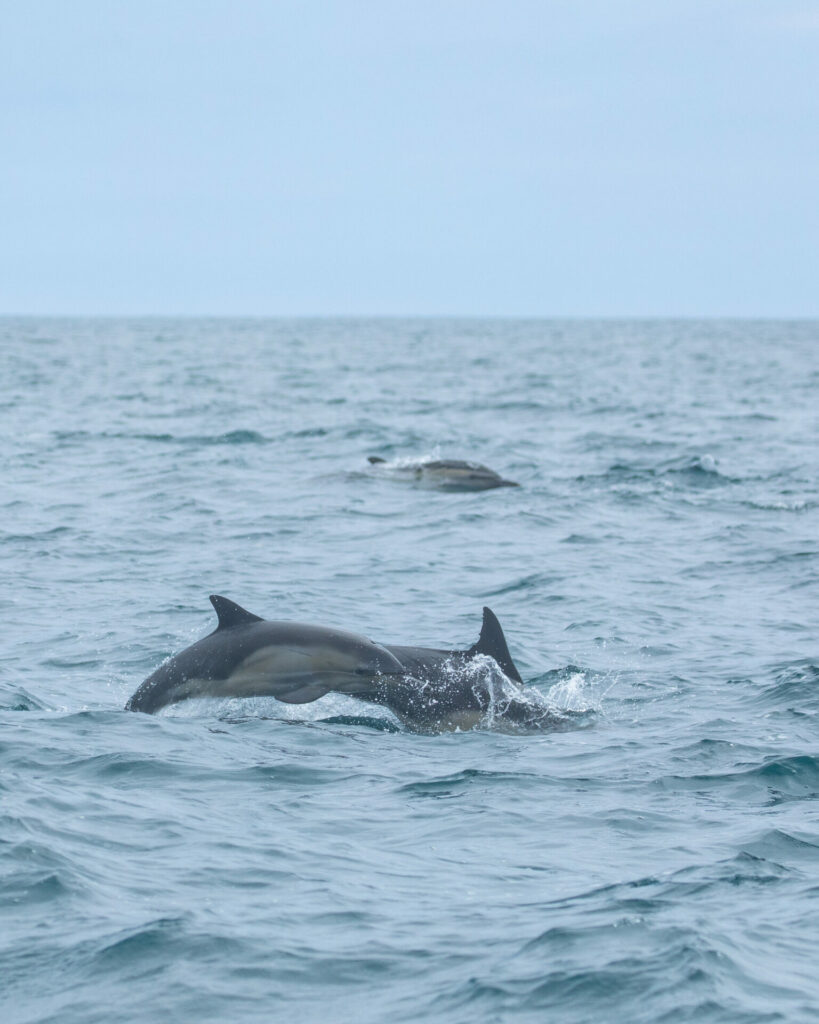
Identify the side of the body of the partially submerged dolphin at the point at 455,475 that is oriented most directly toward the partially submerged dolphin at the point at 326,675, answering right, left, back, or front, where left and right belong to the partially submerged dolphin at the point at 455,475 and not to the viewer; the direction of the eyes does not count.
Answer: right

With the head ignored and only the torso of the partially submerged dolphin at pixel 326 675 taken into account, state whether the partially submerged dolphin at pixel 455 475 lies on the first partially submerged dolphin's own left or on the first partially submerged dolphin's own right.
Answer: on the first partially submerged dolphin's own left

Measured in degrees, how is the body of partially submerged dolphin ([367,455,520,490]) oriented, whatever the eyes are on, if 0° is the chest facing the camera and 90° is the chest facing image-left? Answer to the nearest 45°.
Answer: approximately 270°
